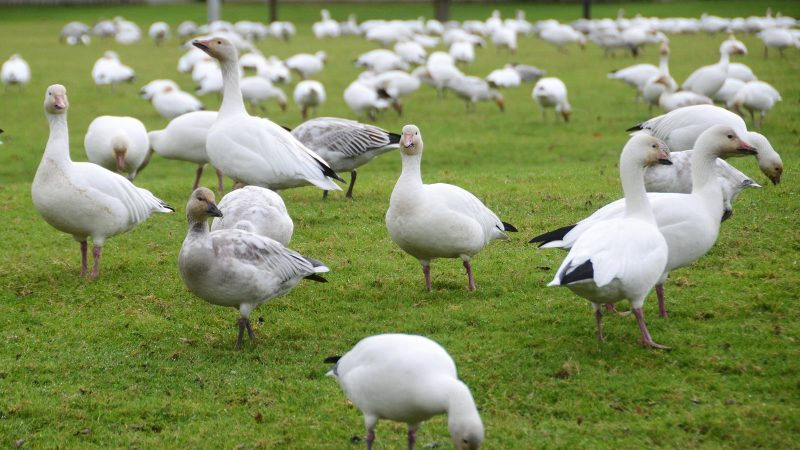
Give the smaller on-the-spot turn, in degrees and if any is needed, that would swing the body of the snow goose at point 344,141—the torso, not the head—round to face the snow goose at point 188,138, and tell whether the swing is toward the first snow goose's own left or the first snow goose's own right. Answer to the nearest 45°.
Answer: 0° — it already faces it

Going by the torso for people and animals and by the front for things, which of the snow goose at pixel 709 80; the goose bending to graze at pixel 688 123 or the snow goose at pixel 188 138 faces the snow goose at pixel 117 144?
the snow goose at pixel 188 138

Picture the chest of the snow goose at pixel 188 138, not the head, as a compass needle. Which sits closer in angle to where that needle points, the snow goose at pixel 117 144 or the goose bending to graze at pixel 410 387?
the snow goose

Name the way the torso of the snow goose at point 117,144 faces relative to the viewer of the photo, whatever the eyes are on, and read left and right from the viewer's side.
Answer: facing the viewer

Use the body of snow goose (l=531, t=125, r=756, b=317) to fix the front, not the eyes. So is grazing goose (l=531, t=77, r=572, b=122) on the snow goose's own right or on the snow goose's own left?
on the snow goose's own left

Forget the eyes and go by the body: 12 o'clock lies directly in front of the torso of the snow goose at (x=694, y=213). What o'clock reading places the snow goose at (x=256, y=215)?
the snow goose at (x=256, y=215) is roughly at 6 o'clock from the snow goose at (x=694, y=213).

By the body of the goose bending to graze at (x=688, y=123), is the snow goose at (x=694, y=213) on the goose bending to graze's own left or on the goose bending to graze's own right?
on the goose bending to graze's own right

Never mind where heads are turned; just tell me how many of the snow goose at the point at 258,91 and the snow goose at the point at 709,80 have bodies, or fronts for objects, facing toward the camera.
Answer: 0

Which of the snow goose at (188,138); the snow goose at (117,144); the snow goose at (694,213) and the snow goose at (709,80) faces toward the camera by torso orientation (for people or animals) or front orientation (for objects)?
the snow goose at (117,144)

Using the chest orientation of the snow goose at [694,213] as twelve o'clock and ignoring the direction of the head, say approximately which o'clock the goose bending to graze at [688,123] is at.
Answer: The goose bending to graze is roughly at 9 o'clock from the snow goose.

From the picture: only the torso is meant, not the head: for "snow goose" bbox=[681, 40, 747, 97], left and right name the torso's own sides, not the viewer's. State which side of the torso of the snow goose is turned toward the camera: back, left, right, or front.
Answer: right

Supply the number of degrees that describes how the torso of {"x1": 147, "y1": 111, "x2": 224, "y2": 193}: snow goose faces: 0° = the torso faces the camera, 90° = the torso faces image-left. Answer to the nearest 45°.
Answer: approximately 90°

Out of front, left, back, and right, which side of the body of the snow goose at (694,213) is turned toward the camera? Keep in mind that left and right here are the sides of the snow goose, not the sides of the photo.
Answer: right

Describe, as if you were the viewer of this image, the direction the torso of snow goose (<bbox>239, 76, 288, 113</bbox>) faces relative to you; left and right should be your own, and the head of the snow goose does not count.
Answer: facing to the right of the viewer

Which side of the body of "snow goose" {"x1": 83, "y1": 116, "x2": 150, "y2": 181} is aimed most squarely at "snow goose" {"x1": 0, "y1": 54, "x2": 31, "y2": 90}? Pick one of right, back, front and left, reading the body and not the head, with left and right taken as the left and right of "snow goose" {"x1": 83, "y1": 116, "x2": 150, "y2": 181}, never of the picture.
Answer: back

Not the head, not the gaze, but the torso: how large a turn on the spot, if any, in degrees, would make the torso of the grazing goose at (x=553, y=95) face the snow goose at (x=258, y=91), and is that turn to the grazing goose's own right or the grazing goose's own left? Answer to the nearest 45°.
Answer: approximately 135° to the grazing goose's own right
